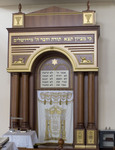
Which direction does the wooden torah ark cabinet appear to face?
toward the camera
